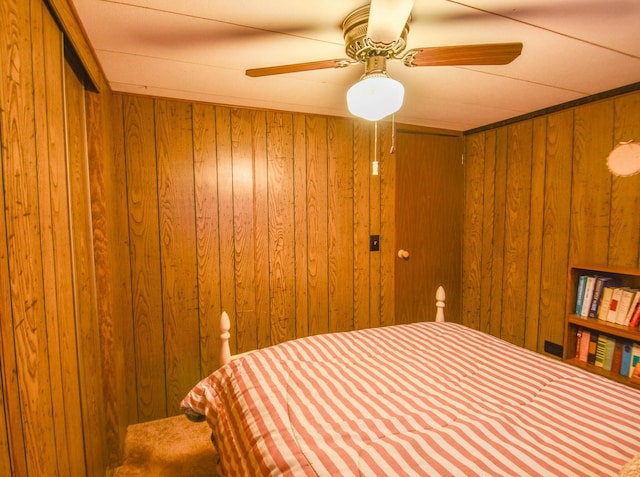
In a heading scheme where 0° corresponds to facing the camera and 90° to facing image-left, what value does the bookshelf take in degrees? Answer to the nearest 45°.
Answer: approximately 45°

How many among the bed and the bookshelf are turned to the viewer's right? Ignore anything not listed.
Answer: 0

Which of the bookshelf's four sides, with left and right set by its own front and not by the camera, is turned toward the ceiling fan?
front
